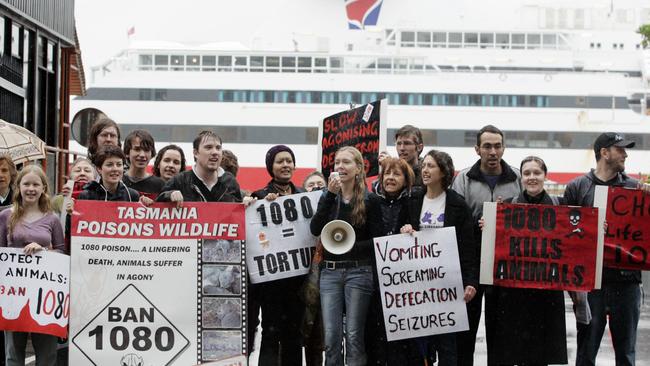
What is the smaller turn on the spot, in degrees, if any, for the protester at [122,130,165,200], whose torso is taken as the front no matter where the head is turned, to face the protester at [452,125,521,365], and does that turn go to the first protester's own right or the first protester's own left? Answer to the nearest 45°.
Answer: approximately 90° to the first protester's own left

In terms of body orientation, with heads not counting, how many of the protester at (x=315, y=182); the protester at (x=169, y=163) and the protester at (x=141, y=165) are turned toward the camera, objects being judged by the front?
3

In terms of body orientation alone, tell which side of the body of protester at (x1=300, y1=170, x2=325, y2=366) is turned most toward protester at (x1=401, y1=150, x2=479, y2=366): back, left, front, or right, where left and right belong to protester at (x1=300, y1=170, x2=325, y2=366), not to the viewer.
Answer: left

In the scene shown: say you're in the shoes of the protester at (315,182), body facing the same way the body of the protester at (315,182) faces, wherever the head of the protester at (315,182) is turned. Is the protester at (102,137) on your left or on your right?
on your right

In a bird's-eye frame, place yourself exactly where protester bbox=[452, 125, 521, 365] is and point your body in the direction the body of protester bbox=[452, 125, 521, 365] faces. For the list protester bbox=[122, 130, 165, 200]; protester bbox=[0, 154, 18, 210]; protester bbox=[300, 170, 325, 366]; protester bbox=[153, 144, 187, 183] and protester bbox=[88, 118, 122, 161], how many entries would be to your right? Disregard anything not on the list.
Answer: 5

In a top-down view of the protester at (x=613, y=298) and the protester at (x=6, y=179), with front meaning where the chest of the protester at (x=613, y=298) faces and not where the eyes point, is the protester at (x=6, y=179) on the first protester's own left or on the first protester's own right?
on the first protester's own right

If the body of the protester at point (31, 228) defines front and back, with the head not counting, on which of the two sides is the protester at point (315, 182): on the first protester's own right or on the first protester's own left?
on the first protester's own left

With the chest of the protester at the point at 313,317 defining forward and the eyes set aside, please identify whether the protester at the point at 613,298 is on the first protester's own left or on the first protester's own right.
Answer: on the first protester's own left

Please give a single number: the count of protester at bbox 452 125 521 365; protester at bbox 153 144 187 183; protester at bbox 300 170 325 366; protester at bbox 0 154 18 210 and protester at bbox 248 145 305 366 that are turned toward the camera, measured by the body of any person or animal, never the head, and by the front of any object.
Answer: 5

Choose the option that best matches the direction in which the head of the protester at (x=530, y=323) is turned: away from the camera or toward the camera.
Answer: toward the camera

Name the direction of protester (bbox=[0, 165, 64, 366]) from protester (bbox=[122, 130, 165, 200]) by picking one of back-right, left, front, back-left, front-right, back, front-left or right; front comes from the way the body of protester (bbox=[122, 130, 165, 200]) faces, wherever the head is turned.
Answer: front-right

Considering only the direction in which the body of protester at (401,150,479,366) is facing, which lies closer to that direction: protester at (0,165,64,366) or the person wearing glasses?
the protester

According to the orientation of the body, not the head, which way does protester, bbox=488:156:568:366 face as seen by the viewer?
toward the camera

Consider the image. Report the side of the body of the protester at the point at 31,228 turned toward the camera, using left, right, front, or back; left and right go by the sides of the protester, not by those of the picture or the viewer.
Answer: front
